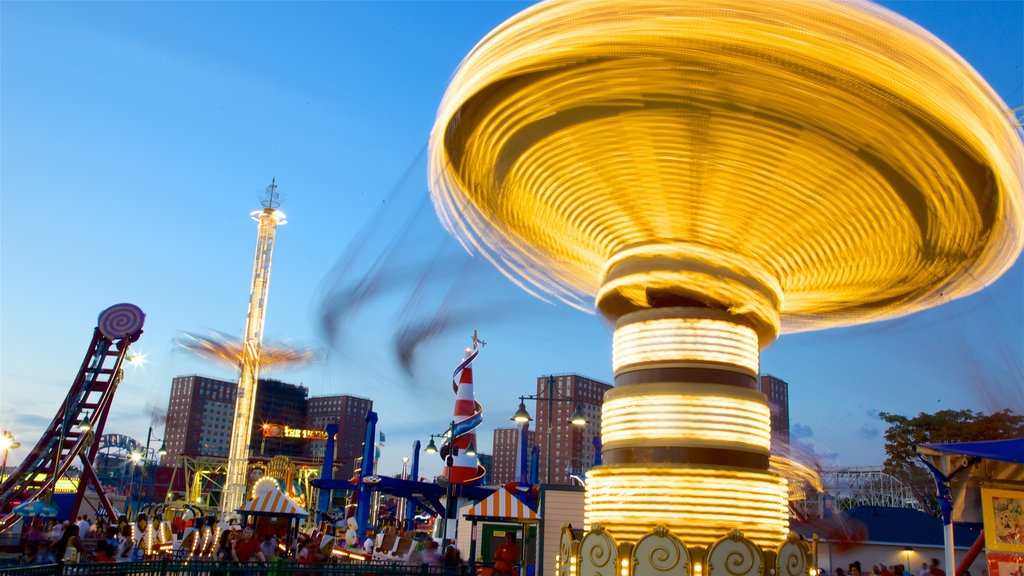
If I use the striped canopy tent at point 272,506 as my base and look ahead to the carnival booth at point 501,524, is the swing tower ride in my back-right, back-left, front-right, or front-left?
back-left
